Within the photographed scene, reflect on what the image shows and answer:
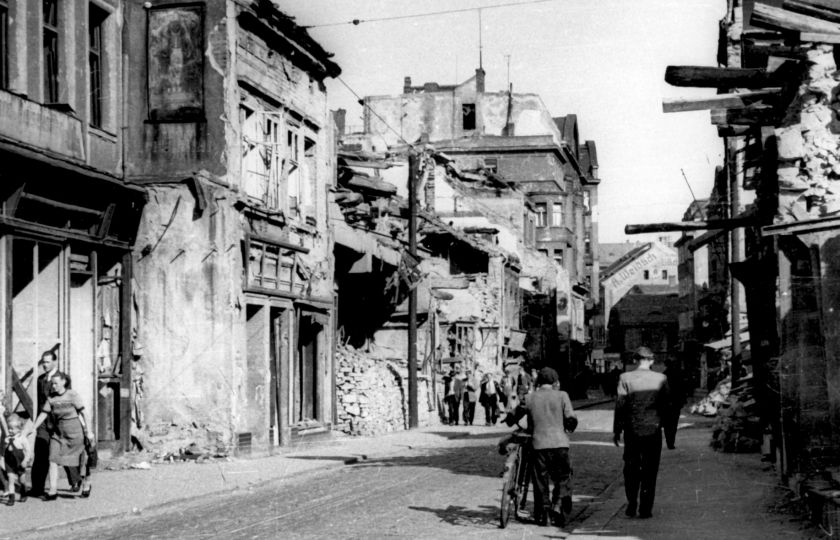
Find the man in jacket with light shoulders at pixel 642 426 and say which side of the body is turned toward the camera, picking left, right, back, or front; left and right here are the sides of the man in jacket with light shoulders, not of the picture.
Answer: back

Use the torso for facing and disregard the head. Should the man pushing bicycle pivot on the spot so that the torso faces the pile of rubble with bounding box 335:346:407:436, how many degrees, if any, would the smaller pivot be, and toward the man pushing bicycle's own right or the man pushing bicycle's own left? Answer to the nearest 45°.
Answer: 0° — they already face it

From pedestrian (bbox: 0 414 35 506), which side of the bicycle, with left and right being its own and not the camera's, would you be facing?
left

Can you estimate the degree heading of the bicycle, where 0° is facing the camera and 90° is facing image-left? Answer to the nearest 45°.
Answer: approximately 180°

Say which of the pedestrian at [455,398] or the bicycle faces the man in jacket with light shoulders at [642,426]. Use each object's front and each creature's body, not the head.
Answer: the pedestrian

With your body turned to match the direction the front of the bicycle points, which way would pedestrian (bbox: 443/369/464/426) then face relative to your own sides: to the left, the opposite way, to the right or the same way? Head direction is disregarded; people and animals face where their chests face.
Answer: the opposite way

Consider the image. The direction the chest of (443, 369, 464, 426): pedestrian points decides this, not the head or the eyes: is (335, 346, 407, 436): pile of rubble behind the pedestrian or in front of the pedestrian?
in front

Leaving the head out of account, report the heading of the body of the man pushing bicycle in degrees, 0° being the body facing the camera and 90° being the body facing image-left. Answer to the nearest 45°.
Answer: approximately 180°

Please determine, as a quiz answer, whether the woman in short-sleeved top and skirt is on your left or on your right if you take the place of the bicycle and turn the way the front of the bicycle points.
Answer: on your left

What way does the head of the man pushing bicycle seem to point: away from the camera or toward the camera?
away from the camera

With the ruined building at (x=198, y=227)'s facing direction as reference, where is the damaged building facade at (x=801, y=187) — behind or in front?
in front
